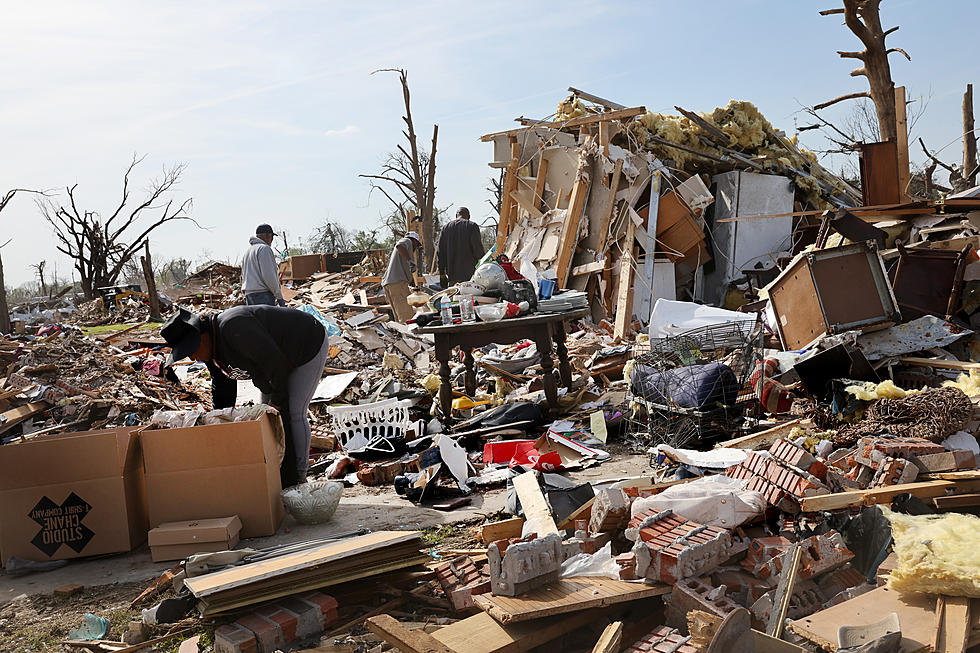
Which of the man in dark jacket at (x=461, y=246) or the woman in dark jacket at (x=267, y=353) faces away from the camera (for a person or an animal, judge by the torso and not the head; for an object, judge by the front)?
the man in dark jacket at (x=461, y=246)

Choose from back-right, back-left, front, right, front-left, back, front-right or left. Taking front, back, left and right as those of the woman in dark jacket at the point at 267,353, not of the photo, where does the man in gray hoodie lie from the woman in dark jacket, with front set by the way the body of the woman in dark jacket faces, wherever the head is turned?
right

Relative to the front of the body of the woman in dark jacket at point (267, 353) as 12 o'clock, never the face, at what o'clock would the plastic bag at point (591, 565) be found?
The plastic bag is roughly at 8 o'clock from the woman in dark jacket.

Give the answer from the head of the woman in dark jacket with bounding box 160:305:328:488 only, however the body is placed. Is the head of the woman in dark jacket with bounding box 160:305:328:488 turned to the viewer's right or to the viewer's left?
to the viewer's left

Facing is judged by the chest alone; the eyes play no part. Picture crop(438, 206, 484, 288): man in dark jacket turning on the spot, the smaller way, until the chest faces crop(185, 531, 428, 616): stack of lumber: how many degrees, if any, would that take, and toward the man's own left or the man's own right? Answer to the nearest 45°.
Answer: approximately 180°

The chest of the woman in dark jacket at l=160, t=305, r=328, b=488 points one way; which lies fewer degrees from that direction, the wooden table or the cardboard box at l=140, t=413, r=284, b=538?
the cardboard box

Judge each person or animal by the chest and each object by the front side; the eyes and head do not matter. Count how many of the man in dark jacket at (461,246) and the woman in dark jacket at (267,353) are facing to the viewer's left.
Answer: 1

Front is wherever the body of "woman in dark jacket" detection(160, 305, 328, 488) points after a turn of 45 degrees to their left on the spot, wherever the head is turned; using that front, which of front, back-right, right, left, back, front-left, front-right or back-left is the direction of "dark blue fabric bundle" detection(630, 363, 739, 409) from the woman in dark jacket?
back-left

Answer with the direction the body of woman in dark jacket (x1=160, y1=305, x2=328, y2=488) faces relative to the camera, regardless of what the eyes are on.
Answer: to the viewer's left

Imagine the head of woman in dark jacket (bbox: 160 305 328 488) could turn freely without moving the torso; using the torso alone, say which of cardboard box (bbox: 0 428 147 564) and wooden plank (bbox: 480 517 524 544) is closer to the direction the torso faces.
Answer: the cardboard box

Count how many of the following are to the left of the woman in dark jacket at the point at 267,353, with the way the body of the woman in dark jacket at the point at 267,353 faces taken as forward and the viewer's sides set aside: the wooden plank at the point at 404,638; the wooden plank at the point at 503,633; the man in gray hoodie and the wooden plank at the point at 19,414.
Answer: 2

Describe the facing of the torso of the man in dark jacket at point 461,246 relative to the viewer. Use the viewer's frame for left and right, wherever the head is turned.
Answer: facing away from the viewer

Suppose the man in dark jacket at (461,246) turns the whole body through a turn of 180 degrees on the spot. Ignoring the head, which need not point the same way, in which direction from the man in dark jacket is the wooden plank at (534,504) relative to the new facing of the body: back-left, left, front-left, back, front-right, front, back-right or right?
front

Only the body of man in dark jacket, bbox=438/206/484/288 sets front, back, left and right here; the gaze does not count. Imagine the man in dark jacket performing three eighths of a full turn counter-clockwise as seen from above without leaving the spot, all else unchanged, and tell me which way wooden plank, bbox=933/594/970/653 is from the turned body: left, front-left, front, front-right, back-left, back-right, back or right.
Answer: front-left

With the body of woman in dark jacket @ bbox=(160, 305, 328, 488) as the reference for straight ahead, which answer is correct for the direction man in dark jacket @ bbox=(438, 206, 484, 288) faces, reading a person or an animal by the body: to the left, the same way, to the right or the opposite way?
to the right
